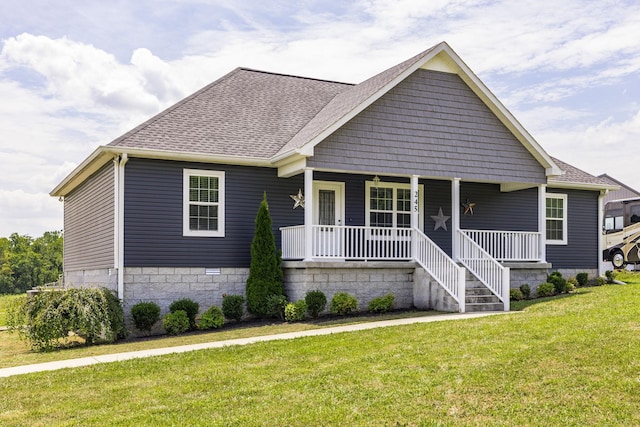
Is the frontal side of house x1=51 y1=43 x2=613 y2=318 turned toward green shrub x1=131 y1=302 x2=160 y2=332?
no

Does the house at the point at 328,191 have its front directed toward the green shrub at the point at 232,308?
no

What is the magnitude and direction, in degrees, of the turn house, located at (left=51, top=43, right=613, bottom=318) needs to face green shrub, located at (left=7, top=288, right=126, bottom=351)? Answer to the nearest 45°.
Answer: approximately 90° to its right

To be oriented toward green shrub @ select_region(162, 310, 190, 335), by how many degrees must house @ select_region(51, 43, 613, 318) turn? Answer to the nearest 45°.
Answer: approximately 90° to its right

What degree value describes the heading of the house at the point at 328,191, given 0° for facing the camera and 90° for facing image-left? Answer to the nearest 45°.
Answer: approximately 315°

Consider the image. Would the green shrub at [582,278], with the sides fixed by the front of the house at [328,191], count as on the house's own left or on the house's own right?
on the house's own left

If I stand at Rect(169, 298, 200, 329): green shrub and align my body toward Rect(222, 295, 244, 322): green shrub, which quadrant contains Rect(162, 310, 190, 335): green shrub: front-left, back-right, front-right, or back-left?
back-right

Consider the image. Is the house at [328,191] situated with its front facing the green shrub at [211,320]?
no

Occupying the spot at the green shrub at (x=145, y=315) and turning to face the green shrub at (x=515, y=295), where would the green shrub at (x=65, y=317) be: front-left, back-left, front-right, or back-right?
back-right

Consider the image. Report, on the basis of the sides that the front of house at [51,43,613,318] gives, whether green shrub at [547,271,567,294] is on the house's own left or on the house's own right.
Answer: on the house's own left
